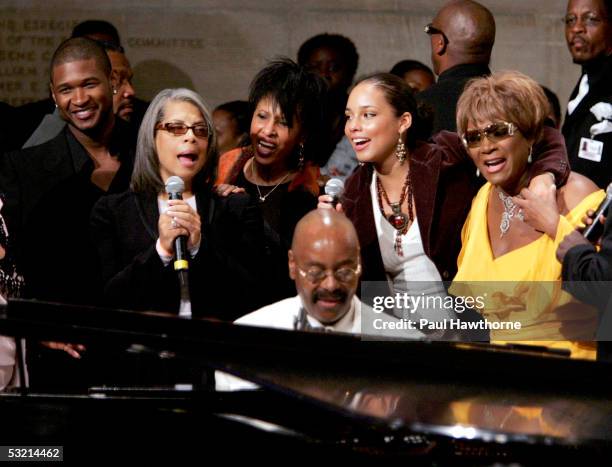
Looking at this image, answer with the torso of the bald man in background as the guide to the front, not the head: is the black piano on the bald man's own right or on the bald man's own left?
on the bald man's own left

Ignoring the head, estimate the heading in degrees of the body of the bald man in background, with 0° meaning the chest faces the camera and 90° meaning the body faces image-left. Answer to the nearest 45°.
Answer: approximately 135°

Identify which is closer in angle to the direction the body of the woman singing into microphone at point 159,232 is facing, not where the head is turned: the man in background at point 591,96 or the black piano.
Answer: the black piano

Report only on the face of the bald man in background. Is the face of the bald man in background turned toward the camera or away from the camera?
away from the camera

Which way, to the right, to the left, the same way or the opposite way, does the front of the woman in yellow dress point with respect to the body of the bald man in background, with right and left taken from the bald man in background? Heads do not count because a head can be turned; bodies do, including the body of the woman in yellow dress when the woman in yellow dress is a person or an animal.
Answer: to the left

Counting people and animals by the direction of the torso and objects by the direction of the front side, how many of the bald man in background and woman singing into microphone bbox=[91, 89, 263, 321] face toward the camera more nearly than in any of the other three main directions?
1
